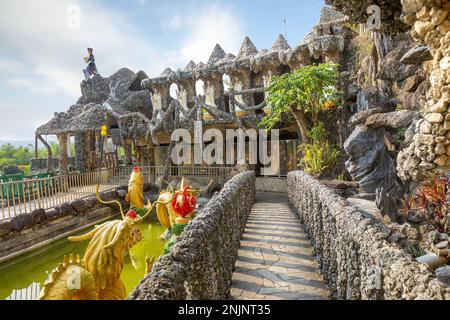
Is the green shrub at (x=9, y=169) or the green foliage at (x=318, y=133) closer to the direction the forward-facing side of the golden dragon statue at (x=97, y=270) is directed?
the green foliage

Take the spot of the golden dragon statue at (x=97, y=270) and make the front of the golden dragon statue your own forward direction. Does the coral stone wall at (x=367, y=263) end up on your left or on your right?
on your right

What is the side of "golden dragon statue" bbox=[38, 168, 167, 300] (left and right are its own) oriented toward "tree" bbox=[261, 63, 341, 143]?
front

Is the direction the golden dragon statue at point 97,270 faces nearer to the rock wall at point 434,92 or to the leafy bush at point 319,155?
the leafy bush

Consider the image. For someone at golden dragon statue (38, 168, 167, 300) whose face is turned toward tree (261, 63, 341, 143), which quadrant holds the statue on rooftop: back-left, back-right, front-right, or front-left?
front-left

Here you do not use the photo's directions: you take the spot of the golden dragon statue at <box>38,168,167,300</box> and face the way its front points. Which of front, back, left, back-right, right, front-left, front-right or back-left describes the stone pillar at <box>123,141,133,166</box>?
front-left

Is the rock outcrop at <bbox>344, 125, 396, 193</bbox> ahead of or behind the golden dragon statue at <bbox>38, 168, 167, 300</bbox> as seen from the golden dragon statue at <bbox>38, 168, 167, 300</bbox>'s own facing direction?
ahead

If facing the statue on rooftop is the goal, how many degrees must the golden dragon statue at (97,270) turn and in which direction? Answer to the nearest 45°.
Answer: approximately 45° to its left

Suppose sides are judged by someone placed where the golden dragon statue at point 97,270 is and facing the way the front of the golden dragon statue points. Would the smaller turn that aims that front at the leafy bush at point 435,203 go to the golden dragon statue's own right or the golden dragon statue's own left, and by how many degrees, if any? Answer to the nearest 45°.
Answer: approximately 45° to the golden dragon statue's own right

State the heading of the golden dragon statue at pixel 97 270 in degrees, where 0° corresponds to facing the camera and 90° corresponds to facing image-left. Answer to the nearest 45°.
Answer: approximately 225°

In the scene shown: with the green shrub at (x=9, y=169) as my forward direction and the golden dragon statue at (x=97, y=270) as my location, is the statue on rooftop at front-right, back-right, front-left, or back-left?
front-right

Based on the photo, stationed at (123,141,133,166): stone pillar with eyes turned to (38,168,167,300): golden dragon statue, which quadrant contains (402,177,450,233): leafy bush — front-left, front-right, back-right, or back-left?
front-left
